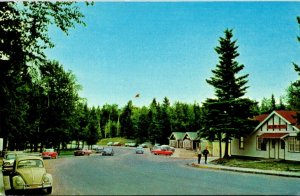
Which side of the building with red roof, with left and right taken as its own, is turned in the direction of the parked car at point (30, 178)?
front
